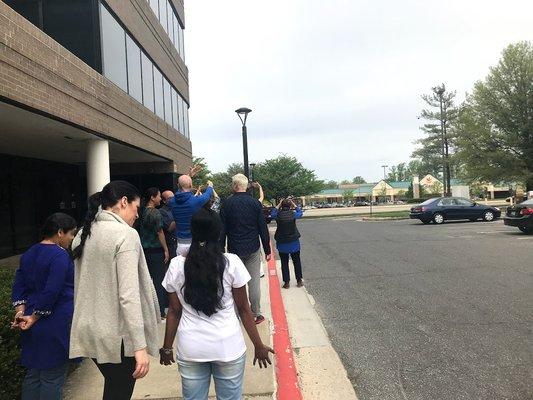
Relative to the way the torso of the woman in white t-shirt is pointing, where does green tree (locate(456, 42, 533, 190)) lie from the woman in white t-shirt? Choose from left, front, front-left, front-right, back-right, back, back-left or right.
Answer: front-right

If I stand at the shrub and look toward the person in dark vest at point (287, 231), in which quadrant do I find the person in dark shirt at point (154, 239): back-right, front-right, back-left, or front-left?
front-left

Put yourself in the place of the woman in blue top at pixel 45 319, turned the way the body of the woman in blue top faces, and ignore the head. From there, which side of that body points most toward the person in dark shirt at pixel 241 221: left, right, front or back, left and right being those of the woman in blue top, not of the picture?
front

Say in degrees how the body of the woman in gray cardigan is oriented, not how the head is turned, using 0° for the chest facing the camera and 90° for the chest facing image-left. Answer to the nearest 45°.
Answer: approximately 225°

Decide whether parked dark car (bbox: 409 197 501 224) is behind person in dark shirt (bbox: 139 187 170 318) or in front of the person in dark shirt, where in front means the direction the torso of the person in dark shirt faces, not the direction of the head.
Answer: in front

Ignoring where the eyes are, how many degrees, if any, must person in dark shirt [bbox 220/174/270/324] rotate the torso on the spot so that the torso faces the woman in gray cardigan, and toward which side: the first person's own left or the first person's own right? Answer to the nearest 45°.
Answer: approximately 180°

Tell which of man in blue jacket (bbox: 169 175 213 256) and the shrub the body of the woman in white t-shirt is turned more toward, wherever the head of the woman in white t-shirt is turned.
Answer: the man in blue jacket

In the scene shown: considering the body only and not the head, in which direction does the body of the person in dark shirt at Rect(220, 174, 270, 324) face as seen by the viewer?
away from the camera

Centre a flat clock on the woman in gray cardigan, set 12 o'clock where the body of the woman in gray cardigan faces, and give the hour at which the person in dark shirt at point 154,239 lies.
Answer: The person in dark shirt is roughly at 11 o'clock from the woman in gray cardigan.

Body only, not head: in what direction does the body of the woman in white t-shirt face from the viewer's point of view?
away from the camera

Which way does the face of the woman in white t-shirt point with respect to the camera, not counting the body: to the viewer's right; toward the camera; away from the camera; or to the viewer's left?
away from the camera

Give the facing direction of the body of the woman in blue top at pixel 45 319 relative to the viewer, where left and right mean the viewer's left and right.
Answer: facing away from the viewer and to the right of the viewer

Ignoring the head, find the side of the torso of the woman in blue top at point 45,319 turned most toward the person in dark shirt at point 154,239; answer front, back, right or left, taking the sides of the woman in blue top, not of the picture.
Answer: front

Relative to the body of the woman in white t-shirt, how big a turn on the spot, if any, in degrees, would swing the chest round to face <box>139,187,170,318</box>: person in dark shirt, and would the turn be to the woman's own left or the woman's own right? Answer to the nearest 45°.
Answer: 0° — they already face them
